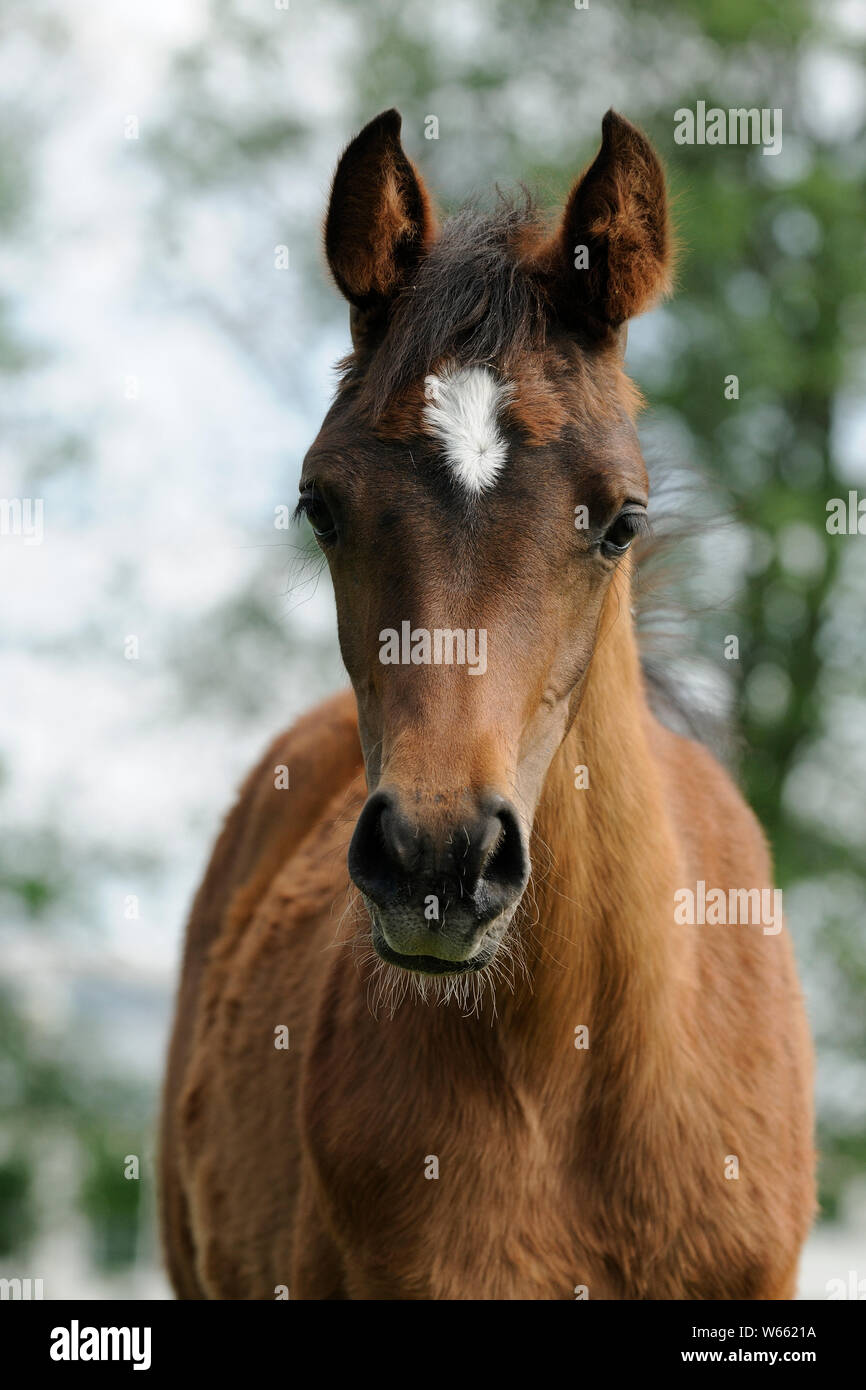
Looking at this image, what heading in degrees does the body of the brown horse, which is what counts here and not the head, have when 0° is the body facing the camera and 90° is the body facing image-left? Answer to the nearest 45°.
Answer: approximately 0°
